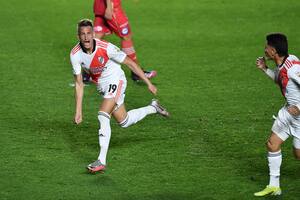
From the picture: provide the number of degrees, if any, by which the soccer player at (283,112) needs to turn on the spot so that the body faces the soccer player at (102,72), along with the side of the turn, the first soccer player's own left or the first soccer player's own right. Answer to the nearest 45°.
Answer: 0° — they already face them

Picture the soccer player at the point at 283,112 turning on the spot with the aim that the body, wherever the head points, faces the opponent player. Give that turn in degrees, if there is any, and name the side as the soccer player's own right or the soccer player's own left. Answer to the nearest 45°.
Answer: approximately 45° to the soccer player's own right

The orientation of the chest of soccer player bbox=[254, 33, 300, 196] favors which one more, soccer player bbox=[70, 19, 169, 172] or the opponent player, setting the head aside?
the soccer player

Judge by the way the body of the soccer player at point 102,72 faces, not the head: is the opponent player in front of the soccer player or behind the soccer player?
behind

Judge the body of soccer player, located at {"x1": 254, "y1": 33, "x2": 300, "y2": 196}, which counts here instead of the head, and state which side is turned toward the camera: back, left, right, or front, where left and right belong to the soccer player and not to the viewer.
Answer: left

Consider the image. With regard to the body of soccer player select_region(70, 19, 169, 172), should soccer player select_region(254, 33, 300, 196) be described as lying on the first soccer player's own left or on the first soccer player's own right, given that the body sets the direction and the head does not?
on the first soccer player's own left

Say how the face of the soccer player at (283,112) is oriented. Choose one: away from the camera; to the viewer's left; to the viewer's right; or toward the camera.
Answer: to the viewer's left

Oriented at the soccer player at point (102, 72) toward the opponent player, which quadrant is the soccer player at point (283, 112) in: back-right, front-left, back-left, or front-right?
back-right

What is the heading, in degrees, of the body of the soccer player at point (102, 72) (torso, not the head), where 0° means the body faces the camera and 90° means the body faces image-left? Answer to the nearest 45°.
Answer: approximately 45°
